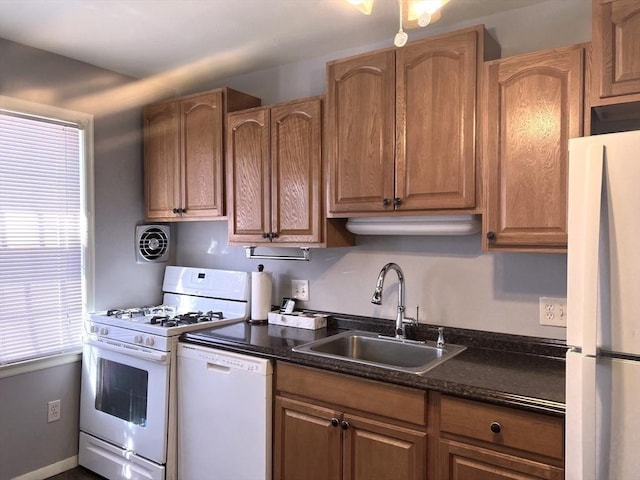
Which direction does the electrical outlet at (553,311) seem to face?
toward the camera

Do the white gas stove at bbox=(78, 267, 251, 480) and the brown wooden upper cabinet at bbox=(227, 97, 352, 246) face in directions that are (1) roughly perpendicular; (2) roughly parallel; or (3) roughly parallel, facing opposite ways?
roughly parallel

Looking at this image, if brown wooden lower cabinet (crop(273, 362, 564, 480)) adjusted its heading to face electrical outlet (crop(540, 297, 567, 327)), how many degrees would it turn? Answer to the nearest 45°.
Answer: approximately 180°

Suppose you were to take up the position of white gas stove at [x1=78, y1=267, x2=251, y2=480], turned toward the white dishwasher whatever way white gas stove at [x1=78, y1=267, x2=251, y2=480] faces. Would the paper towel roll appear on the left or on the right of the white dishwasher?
left

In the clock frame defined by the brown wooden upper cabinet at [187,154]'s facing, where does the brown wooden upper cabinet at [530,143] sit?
the brown wooden upper cabinet at [530,143] is roughly at 9 o'clock from the brown wooden upper cabinet at [187,154].

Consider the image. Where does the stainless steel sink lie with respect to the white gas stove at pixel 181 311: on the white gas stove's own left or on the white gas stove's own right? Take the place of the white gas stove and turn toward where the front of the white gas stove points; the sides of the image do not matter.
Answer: on the white gas stove's own left

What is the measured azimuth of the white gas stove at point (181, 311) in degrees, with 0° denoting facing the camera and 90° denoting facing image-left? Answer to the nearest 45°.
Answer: approximately 45°

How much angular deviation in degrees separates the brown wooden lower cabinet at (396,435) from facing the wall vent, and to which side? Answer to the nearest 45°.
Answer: approximately 90° to its right

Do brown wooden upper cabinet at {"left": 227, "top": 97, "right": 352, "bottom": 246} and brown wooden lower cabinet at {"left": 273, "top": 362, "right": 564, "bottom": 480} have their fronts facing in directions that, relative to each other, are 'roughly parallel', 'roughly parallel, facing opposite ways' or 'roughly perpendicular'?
roughly parallel

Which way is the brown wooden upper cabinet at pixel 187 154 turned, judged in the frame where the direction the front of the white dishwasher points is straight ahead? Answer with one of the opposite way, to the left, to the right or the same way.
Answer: the same way

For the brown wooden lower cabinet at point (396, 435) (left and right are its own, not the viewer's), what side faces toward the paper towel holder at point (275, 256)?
right

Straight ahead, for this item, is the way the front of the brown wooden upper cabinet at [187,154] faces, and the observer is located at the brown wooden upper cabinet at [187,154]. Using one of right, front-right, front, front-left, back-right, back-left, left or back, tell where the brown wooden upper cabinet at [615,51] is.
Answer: left

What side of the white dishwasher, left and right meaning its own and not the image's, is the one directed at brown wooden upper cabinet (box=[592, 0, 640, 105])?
left

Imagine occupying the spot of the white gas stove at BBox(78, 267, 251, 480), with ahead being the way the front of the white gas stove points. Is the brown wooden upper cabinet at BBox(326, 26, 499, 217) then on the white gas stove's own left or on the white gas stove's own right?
on the white gas stove's own left

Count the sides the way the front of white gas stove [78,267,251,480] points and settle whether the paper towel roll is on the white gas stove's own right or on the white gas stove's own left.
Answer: on the white gas stove's own left

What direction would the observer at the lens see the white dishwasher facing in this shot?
facing the viewer and to the left of the viewer

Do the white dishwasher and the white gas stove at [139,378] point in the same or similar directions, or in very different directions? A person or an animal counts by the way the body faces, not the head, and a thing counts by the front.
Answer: same or similar directions

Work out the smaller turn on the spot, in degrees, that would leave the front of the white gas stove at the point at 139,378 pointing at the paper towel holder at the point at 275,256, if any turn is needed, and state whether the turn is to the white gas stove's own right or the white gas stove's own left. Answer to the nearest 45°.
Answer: approximately 135° to the white gas stove's own left
